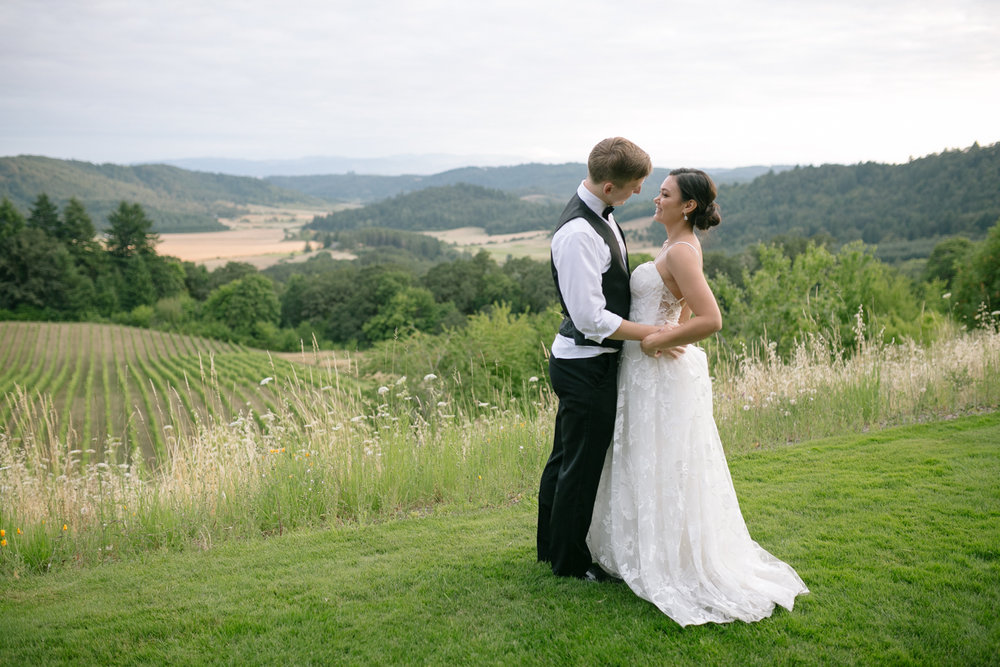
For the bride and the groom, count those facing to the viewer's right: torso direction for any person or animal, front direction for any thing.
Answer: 1

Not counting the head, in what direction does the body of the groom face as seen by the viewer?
to the viewer's right

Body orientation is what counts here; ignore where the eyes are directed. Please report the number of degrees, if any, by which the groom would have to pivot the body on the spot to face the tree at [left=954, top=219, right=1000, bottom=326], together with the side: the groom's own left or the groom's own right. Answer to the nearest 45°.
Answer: approximately 45° to the groom's own left

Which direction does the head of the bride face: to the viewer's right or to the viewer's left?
to the viewer's left

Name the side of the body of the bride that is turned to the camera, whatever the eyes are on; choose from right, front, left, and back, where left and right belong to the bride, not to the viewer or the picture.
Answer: left

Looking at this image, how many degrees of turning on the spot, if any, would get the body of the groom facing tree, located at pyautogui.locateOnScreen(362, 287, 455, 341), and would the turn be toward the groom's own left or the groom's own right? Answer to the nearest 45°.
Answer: approximately 90° to the groom's own left

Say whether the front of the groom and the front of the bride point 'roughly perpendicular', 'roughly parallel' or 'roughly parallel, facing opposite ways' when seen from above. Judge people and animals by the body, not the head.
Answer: roughly parallel, facing opposite ways

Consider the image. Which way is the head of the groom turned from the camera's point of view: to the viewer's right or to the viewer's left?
to the viewer's right

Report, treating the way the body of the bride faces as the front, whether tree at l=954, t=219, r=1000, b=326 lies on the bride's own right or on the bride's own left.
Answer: on the bride's own right
